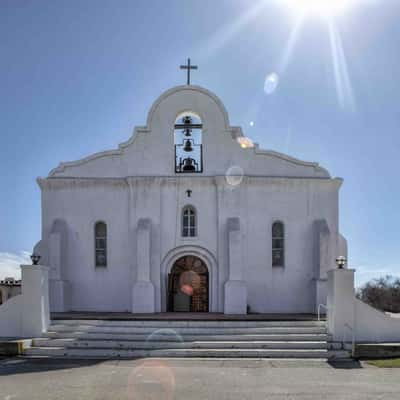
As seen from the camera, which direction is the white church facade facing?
toward the camera

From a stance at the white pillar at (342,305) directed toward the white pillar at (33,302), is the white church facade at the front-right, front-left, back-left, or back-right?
front-right

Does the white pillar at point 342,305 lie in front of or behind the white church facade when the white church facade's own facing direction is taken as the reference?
in front
